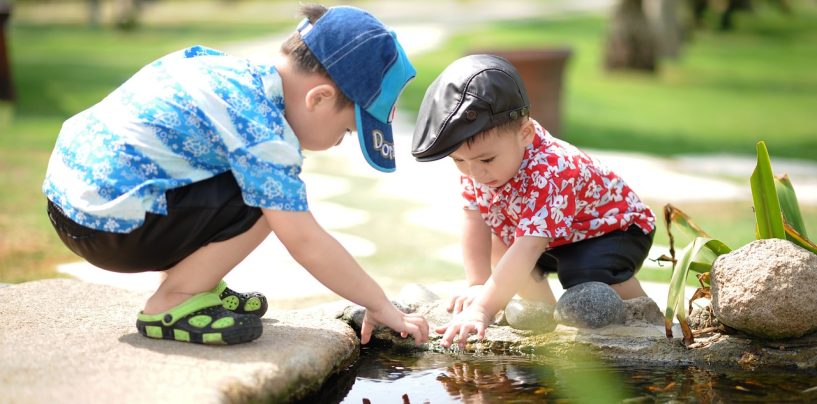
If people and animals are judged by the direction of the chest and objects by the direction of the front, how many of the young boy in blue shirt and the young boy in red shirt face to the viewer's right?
1

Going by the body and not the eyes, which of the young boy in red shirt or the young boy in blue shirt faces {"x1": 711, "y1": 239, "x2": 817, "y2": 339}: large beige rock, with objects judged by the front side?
the young boy in blue shirt

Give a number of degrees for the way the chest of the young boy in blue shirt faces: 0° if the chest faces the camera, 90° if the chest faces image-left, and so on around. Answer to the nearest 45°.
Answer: approximately 270°

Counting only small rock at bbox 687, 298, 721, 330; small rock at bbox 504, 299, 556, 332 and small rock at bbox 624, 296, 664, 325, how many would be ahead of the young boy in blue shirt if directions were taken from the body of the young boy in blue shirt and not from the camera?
3

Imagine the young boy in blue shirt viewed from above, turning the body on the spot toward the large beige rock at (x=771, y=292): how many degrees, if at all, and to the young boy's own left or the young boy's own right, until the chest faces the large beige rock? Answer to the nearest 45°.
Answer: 0° — they already face it

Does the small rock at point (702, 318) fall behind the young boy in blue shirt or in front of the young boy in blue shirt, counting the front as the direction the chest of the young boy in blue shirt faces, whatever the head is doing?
in front

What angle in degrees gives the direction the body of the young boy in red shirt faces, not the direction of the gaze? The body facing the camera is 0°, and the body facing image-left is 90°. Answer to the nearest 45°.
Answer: approximately 45°

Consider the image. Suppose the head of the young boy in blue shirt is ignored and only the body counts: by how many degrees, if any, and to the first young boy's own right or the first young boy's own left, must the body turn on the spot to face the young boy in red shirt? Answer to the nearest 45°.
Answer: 0° — they already face them

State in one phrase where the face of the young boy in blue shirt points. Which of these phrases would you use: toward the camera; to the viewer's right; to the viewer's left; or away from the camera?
to the viewer's right

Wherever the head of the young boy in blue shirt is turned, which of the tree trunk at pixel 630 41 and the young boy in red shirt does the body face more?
the young boy in red shirt

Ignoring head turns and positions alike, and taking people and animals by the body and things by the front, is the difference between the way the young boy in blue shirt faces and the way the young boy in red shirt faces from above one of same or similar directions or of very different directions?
very different directions

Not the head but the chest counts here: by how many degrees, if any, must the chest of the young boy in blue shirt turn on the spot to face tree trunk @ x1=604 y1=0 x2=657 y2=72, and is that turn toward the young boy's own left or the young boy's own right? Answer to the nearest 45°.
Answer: approximately 45° to the young boy's own left

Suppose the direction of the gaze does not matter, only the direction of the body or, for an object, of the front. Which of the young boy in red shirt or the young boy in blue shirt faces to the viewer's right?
the young boy in blue shirt

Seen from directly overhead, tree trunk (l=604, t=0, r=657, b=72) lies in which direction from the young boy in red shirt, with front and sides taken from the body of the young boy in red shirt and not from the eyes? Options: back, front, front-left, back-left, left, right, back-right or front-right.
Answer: back-right
